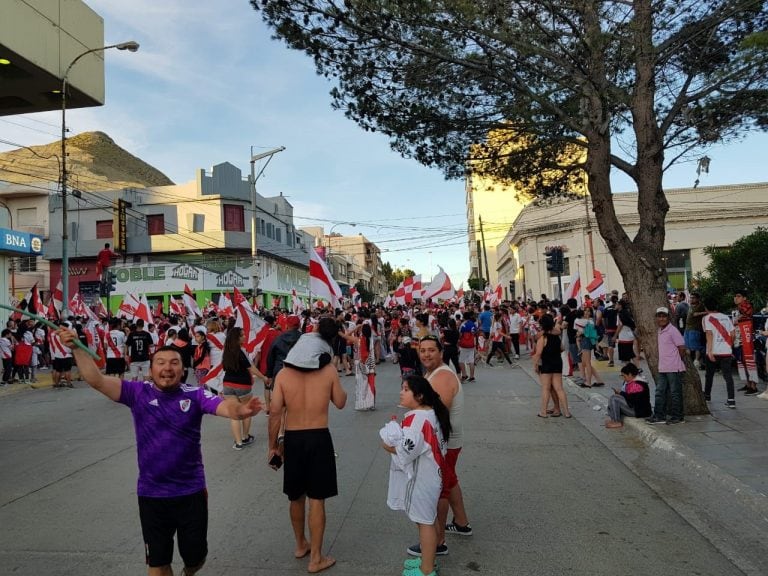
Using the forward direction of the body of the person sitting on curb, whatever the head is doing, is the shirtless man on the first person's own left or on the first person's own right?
on the first person's own left

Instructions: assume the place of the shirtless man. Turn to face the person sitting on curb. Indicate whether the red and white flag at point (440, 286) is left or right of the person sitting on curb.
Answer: left

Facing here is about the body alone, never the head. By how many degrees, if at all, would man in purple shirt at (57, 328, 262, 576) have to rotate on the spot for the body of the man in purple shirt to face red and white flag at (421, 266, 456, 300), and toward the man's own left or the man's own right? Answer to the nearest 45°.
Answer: approximately 135° to the man's own left

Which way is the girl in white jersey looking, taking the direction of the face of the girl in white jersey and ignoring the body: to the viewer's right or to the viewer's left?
to the viewer's left

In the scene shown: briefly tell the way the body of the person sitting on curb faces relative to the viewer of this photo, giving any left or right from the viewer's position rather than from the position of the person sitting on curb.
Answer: facing to the left of the viewer

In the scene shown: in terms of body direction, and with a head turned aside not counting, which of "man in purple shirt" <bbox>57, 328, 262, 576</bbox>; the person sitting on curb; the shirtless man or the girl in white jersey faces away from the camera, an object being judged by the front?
the shirtless man

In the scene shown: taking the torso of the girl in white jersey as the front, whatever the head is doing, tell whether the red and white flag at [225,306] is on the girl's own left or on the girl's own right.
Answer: on the girl's own right

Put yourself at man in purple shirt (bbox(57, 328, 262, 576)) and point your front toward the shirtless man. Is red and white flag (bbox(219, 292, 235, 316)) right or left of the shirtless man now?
left

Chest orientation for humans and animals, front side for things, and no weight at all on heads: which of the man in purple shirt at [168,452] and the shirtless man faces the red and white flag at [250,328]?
the shirtless man

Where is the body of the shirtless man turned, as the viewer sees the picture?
away from the camera

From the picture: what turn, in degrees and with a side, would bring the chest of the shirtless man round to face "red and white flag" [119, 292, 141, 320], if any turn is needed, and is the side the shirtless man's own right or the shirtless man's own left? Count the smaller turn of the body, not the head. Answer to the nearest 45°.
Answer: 0° — they already face it

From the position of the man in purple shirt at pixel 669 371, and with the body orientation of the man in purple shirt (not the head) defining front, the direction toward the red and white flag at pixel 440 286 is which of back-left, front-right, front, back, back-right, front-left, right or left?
right
